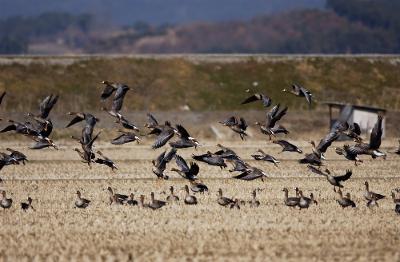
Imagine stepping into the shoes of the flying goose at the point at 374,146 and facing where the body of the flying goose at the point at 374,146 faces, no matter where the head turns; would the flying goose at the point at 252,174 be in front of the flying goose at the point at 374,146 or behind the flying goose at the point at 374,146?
in front

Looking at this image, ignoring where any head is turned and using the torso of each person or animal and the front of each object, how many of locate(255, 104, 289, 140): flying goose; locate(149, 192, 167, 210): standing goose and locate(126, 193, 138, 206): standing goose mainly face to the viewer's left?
2

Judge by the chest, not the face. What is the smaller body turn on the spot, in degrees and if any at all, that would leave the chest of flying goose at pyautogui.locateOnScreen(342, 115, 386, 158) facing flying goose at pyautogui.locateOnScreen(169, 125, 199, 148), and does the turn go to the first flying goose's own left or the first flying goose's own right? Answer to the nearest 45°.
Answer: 0° — it already faces it

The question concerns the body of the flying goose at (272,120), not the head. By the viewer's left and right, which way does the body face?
facing to the left of the viewer

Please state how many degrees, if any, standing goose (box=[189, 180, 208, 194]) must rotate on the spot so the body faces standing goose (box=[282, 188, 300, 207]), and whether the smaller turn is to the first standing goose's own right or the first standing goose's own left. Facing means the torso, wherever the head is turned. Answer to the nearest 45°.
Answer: approximately 135° to the first standing goose's own left

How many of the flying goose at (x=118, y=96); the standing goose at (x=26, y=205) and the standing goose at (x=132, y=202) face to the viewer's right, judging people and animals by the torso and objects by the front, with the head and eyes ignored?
1

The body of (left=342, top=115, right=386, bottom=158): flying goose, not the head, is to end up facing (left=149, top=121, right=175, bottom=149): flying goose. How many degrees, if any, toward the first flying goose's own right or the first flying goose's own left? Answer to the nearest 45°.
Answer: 0° — it already faces it
